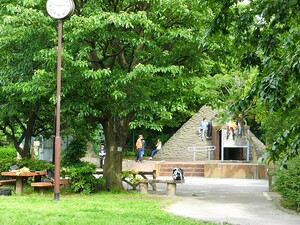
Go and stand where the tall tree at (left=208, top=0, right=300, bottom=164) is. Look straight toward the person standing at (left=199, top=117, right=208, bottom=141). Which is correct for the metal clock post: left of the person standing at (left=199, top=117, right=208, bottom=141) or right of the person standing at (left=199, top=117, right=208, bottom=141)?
left

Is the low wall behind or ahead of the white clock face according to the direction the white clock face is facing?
behind

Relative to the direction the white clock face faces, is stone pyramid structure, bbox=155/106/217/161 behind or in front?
behind

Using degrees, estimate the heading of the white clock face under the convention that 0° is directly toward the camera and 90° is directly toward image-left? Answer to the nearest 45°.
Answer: approximately 45°

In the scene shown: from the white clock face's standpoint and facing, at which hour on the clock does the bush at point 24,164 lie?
The bush is roughly at 4 o'clock from the white clock face.

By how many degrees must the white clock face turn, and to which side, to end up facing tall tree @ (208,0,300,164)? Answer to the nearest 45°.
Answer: approximately 45° to its left

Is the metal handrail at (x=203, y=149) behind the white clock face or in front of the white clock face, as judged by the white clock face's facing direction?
behind
